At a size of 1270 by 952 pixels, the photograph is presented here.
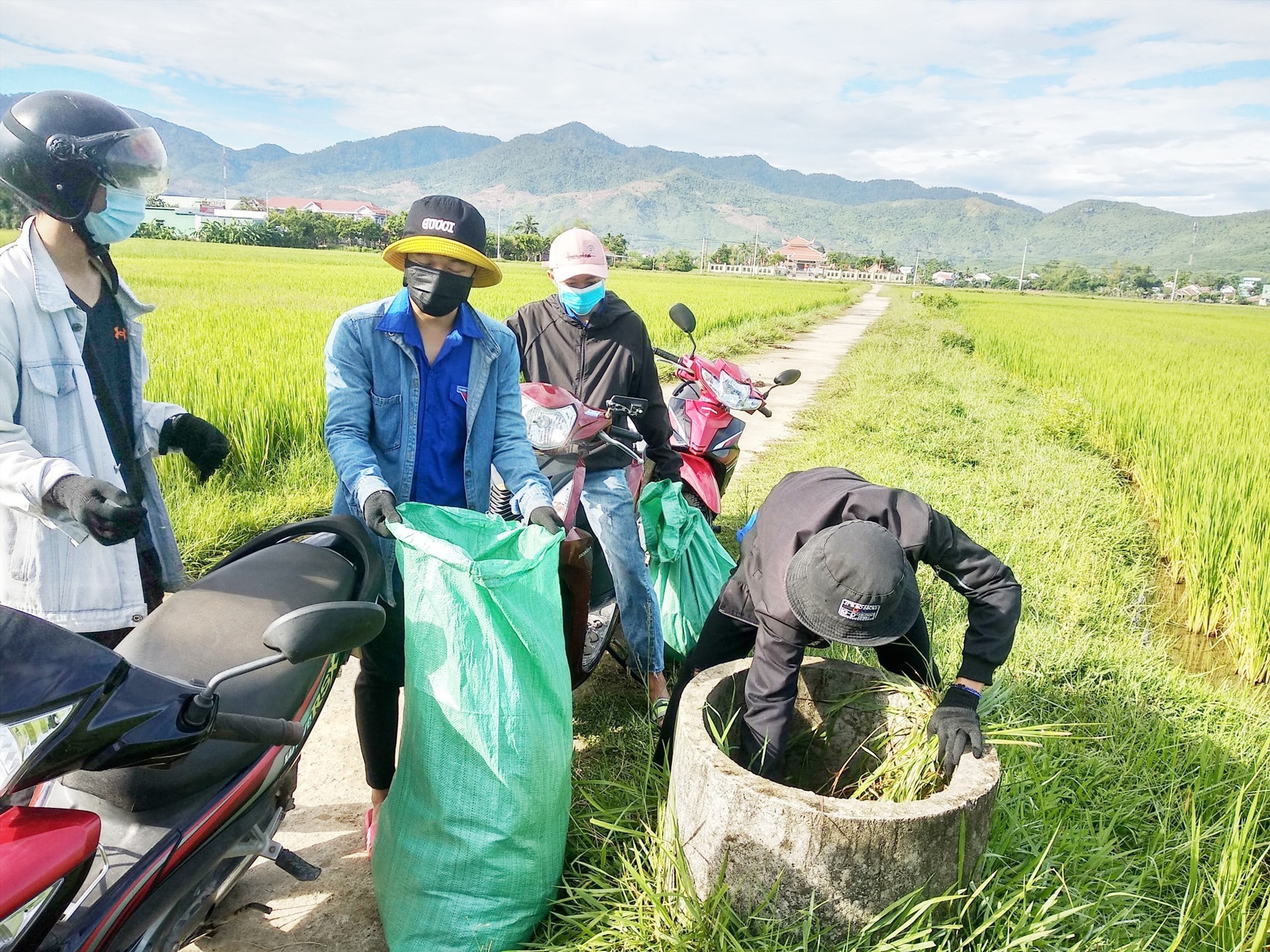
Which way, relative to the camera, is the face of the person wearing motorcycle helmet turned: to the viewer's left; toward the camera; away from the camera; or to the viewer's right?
to the viewer's right

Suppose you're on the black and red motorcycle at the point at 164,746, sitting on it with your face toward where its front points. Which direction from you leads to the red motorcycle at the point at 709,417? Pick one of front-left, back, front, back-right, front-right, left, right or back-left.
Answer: back

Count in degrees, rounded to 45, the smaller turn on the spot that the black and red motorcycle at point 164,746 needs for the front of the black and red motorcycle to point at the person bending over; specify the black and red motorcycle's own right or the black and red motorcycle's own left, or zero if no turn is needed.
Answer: approximately 135° to the black and red motorcycle's own left

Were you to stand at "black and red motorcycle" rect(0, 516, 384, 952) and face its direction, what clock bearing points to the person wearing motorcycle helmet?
The person wearing motorcycle helmet is roughly at 4 o'clock from the black and red motorcycle.

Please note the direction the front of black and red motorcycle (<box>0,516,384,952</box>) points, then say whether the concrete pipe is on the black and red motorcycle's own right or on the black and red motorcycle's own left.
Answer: on the black and red motorcycle's own left

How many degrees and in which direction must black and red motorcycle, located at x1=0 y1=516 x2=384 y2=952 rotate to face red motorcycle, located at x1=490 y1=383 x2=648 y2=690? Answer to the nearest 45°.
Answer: approximately 180°

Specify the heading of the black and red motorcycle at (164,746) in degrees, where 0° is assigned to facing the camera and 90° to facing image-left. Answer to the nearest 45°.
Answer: approximately 45°
